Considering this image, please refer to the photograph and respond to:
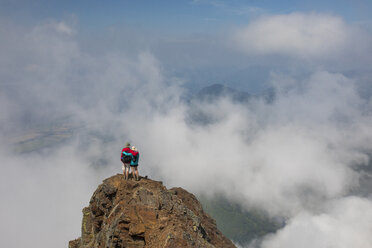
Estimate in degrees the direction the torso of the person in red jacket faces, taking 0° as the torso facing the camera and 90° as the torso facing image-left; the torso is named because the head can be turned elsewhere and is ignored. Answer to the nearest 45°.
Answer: approximately 180°
